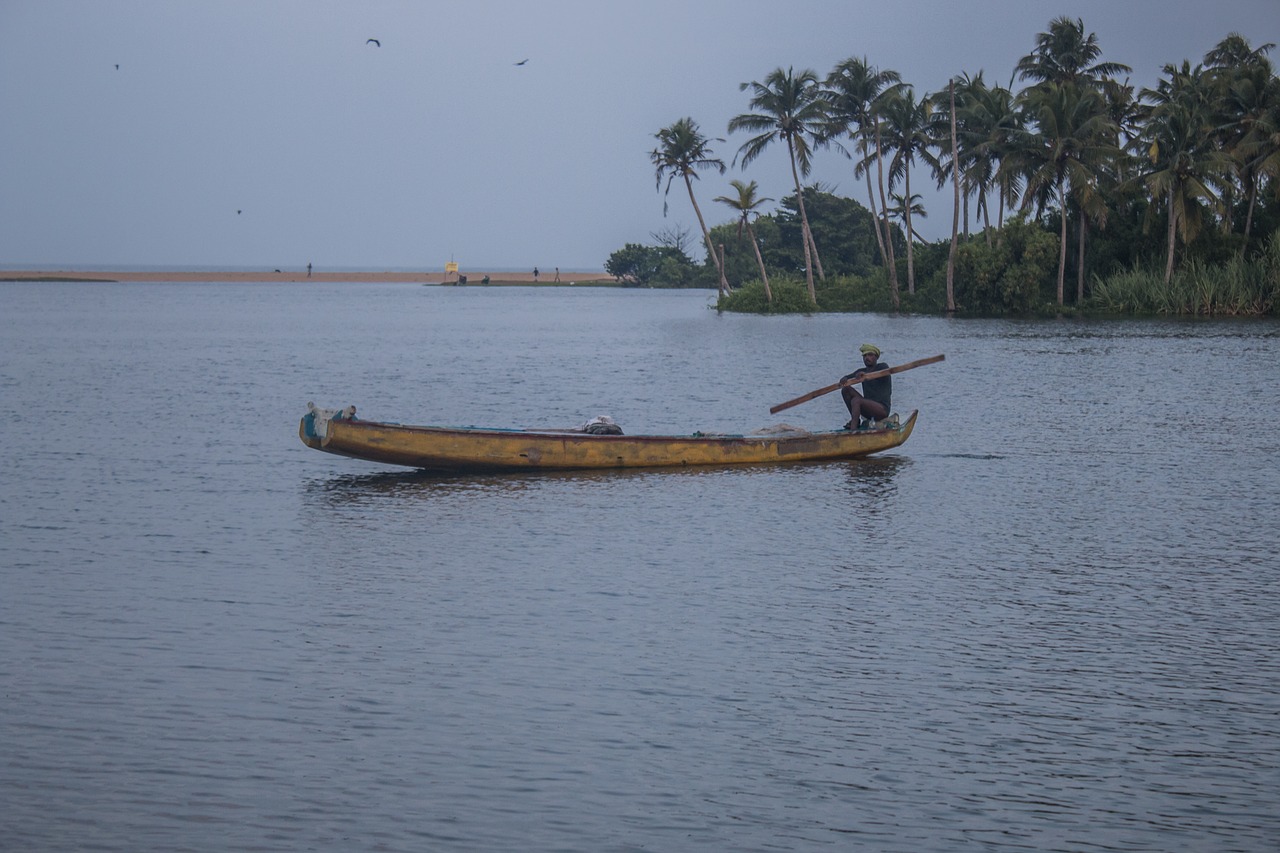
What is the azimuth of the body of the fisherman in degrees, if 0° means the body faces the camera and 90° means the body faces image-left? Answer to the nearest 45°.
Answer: approximately 45°
